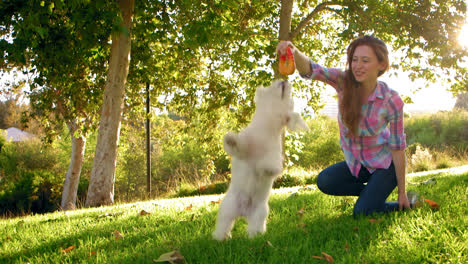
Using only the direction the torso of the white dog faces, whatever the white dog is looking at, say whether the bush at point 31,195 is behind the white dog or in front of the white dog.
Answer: behind

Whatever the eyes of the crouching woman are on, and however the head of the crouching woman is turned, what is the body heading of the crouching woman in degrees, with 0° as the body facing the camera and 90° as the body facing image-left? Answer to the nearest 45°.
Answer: approximately 45°

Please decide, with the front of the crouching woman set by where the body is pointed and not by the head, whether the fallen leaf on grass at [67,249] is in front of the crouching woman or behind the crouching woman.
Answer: in front

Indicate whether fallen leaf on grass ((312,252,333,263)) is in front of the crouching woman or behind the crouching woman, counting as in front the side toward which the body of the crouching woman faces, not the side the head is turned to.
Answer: in front

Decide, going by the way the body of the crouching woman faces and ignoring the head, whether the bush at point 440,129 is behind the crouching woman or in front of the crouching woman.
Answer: behind
